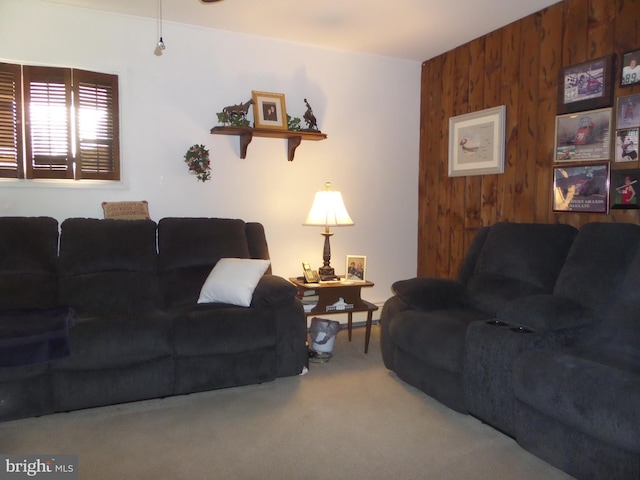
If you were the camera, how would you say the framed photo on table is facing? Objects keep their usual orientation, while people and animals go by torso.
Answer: facing the viewer

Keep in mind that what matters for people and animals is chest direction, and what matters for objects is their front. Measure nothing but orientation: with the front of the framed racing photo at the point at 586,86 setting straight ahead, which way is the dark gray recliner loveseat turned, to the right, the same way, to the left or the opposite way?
the same way

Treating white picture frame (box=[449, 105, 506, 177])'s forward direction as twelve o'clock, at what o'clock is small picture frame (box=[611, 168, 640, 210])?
The small picture frame is roughly at 9 o'clock from the white picture frame.

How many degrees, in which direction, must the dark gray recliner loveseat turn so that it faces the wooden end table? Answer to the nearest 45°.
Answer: approximately 90° to its right

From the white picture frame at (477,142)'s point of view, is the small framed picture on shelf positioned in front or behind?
in front

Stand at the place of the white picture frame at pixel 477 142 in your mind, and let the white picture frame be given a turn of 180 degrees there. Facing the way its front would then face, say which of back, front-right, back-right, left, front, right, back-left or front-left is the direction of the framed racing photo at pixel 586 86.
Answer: right

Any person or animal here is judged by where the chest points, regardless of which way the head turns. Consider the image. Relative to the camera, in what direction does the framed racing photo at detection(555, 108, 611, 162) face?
facing the viewer and to the left of the viewer

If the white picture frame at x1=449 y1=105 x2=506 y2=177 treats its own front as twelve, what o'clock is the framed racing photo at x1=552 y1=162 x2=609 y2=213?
The framed racing photo is roughly at 9 o'clock from the white picture frame.

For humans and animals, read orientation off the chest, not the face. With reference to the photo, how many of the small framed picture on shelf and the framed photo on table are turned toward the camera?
2

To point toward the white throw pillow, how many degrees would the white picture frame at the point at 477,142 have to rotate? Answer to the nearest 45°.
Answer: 0° — it already faces it

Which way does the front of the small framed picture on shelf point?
toward the camera
